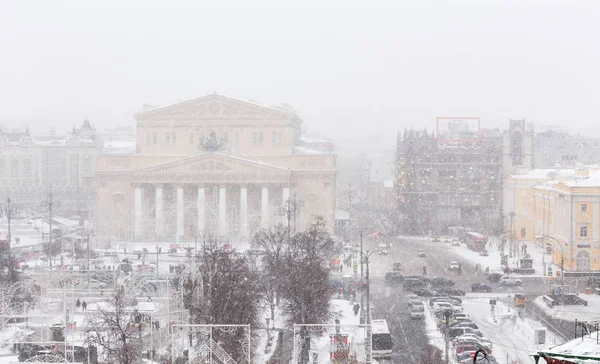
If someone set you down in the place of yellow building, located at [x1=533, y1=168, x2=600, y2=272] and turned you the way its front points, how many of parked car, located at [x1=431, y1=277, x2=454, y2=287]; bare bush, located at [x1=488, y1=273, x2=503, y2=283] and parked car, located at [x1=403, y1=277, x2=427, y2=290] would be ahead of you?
3

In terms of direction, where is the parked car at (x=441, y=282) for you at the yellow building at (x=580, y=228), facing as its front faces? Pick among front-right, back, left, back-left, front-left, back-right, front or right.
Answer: front

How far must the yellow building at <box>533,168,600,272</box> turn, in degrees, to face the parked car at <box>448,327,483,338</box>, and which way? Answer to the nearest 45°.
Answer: approximately 45° to its left

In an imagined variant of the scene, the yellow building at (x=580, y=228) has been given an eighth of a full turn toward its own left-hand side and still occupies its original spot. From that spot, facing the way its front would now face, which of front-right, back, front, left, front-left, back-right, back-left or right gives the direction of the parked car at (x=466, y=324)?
front

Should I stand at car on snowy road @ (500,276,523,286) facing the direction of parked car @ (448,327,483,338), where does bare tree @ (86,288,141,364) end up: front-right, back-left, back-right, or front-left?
front-right

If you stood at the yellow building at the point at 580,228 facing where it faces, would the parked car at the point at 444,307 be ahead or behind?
ahead

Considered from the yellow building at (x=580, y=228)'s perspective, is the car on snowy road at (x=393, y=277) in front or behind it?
in front

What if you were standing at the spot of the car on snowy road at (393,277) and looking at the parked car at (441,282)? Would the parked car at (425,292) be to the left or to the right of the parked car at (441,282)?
right

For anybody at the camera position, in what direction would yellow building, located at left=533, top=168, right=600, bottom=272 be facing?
facing the viewer and to the left of the viewer

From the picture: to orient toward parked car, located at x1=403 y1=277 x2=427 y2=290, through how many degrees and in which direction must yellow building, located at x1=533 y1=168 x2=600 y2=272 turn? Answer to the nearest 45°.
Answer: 0° — it already faces it

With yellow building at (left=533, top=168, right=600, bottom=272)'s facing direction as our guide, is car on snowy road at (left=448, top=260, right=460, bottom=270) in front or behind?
in front

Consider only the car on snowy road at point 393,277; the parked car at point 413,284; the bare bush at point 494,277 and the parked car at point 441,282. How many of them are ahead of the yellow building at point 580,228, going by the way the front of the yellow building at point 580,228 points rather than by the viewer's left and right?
4

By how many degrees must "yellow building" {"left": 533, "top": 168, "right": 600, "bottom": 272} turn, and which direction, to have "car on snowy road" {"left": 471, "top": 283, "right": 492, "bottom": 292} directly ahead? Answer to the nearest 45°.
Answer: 0° — it already faces it
